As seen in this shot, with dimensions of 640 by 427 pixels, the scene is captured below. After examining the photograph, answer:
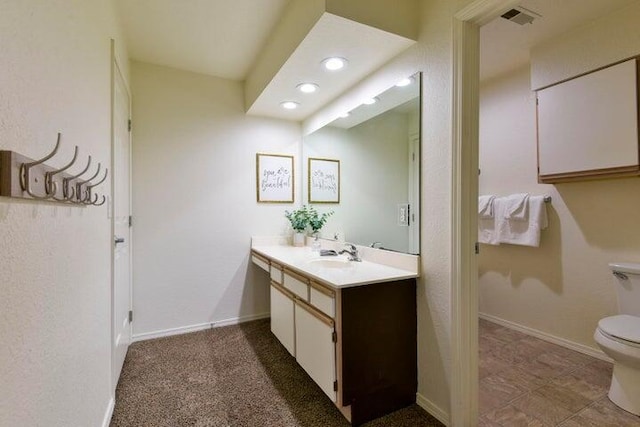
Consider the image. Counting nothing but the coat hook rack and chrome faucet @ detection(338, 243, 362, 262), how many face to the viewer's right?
1

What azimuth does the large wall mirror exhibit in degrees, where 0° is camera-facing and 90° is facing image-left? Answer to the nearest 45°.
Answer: approximately 45°

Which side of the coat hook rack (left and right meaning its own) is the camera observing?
right

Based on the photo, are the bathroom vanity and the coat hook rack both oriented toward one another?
yes

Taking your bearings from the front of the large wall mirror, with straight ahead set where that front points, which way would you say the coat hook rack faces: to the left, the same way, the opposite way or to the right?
the opposite way

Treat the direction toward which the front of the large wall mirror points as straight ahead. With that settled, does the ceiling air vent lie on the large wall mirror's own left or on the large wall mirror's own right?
on the large wall mirror's own left

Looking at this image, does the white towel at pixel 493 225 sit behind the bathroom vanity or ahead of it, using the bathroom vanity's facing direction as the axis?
behind

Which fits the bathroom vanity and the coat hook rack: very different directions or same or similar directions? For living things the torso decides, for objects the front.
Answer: very different directions

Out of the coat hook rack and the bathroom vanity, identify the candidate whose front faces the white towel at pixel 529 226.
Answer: the coat hook rack

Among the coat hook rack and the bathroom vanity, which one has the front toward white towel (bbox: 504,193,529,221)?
the coat hook rack
